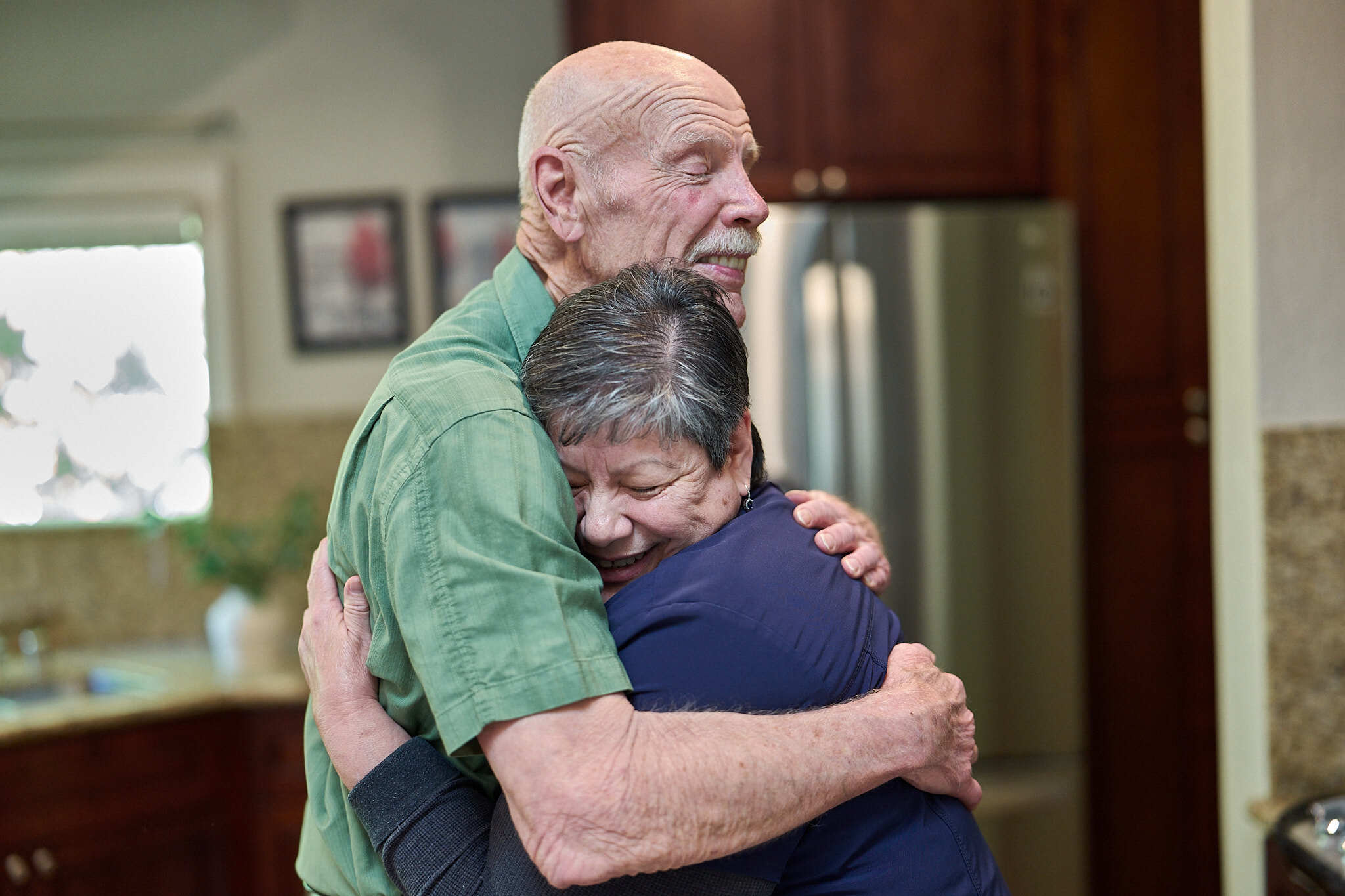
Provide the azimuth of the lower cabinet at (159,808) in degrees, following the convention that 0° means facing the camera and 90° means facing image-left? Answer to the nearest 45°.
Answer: approximately 315°

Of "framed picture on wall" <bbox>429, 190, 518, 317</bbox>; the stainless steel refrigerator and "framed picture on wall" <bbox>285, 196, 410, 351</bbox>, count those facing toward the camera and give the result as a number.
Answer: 3

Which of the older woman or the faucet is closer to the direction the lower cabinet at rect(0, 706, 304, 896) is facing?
the older woman

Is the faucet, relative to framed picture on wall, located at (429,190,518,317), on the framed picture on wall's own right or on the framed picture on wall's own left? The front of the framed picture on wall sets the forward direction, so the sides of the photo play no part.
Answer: on the framed picture on wall's own right

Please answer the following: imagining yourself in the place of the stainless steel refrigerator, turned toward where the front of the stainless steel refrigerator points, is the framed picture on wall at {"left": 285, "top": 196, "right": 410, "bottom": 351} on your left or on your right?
on your right

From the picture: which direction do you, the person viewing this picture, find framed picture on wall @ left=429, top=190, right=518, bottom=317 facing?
facing the viewer

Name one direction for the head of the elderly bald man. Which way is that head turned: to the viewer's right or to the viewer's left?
to the viewer's right

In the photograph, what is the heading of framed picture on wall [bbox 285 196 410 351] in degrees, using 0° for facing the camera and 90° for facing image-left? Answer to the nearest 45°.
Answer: approximately 0°

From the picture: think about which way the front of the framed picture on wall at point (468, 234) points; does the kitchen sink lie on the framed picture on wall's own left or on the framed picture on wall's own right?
on the framed picture on wall's own right

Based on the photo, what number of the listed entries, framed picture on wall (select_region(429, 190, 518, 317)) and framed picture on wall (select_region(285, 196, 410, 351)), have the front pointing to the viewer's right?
0

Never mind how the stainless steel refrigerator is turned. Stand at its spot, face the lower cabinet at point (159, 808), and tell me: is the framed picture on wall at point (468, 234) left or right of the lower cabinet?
right

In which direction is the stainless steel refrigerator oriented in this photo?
toward the camera

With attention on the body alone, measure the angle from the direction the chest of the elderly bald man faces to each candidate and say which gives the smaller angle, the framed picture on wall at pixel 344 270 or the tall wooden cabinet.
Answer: the tall wooden cabinet

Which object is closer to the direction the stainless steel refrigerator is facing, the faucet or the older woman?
the older woman

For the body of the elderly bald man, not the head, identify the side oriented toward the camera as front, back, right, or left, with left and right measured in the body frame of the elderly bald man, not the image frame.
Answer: right
